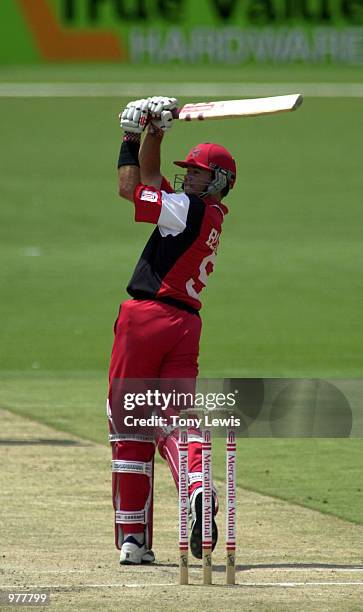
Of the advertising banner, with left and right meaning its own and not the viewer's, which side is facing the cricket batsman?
front

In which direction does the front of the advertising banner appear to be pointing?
toward the camera
